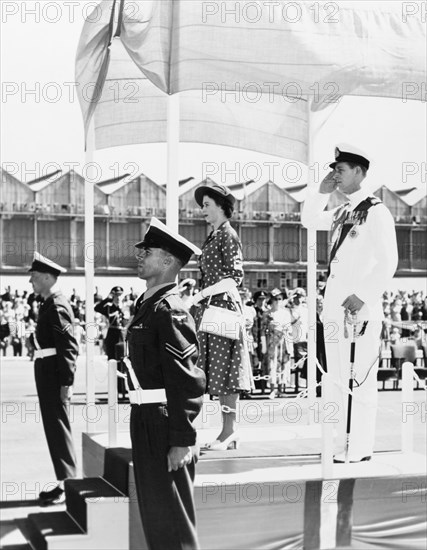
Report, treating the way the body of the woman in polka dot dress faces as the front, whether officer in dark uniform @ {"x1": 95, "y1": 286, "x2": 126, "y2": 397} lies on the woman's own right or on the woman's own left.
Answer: on the woman's own right

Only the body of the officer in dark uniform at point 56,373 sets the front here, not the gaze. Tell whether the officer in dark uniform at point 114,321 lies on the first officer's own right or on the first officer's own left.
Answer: on the first officer's own right

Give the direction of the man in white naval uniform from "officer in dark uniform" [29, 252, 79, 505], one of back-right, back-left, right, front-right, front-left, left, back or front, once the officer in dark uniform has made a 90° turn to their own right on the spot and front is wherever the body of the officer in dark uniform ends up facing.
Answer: back-right

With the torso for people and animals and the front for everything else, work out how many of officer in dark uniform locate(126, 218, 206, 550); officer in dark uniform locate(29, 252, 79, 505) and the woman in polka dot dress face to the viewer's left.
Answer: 3

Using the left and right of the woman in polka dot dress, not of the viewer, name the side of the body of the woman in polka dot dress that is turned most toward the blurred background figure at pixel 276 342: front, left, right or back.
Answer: right

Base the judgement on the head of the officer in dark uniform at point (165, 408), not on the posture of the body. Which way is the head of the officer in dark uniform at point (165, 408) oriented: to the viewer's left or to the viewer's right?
to the viewer's left

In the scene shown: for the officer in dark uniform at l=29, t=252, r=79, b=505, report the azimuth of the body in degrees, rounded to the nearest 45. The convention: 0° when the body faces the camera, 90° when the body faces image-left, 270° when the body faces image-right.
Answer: approximately 90°

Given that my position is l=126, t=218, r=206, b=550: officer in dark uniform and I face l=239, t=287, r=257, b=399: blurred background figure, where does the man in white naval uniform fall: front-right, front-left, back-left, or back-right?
front-right

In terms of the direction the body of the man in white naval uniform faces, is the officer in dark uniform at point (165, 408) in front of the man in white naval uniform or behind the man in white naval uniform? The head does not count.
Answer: in front

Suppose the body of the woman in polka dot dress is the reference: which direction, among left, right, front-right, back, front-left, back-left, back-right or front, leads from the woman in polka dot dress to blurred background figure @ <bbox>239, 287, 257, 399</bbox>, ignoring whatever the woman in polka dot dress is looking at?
right

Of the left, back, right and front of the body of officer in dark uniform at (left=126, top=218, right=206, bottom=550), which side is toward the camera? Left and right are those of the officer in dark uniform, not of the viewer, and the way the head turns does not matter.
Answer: left

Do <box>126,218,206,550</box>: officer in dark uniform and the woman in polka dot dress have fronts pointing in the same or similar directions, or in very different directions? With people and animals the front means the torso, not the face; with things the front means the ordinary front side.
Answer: same or similar directions

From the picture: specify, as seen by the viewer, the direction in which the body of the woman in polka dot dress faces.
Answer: to the viewer's left

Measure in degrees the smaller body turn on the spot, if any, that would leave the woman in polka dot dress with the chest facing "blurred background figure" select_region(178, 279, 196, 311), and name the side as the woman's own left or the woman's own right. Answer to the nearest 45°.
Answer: approximately 90° to the woman's own right
